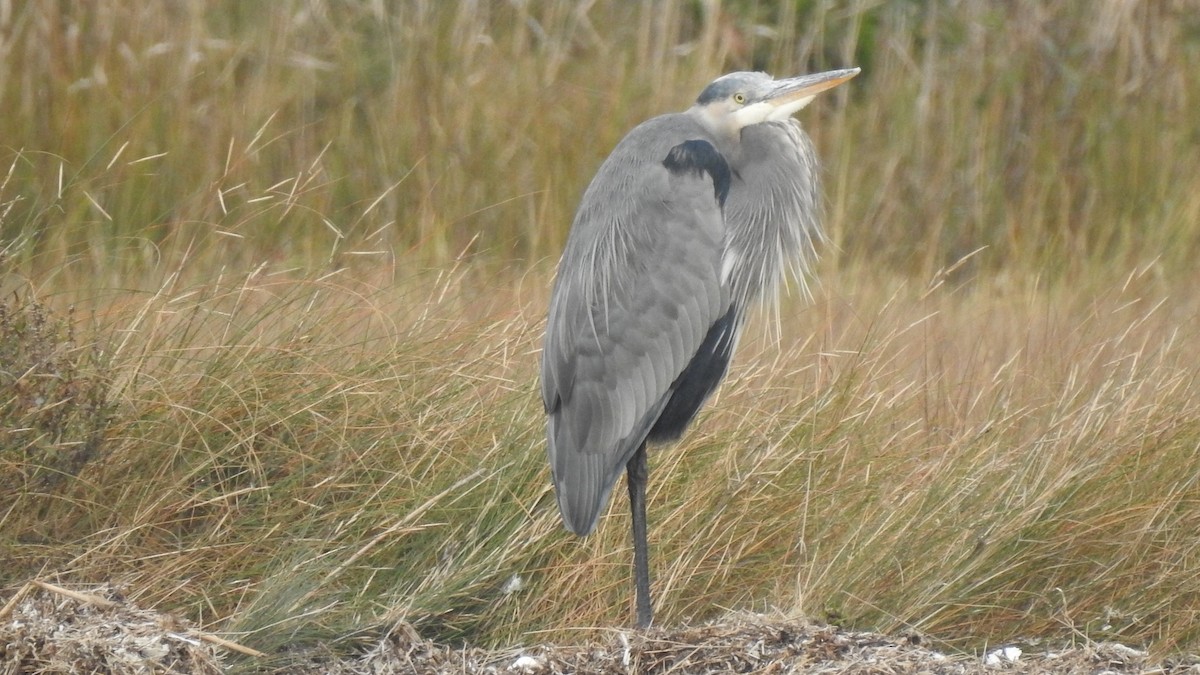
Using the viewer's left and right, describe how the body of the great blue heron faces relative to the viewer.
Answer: facing to the right of the viewer
